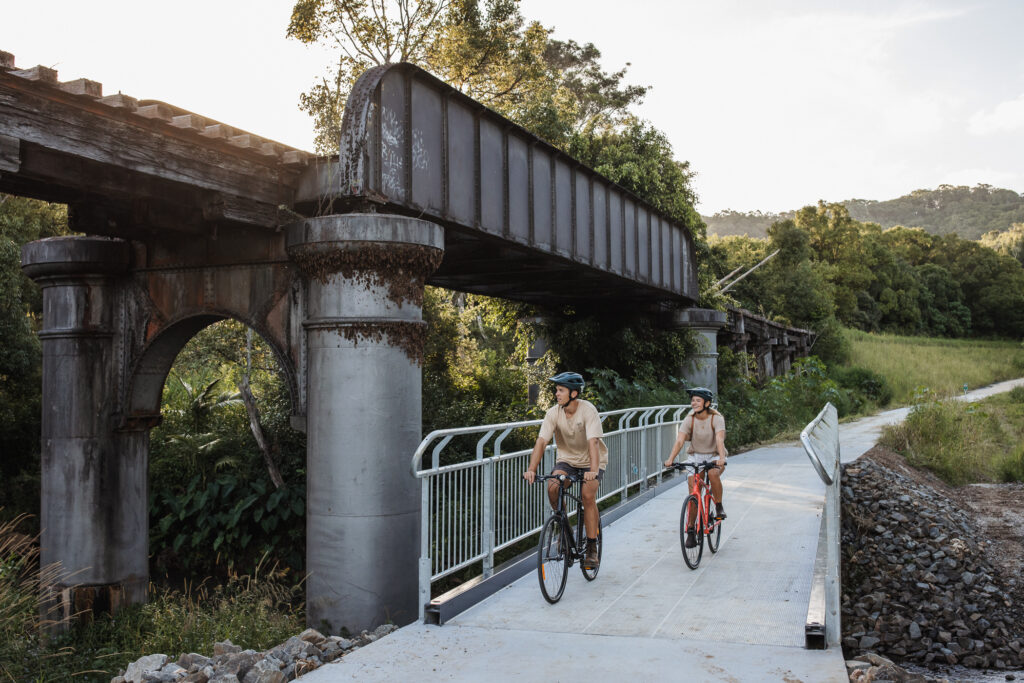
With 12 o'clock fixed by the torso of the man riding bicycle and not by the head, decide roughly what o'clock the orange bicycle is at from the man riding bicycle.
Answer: The orange bicycle is roughly at 6 o'clock from the man riding bicycle.

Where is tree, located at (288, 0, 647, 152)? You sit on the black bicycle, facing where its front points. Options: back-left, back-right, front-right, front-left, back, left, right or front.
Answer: back-right

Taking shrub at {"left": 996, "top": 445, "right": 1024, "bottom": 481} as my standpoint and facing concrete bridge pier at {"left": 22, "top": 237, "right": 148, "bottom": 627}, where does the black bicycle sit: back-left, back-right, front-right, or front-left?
front-left

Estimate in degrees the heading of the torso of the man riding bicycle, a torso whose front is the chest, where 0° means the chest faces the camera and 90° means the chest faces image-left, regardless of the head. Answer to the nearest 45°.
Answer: approximately 45°

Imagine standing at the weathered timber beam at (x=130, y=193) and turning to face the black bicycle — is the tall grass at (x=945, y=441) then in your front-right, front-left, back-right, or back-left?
front-left

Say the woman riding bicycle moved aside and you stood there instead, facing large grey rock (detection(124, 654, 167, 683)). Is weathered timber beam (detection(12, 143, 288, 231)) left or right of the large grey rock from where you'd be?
right

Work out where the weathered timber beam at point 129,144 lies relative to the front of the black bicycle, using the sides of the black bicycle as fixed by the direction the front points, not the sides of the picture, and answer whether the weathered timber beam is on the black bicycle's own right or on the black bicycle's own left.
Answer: on the black bicycle's own right

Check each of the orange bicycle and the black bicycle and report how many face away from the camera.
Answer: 0

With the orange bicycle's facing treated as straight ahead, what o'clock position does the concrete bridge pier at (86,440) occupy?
The concrete bridge pier is roughly at 2 o'clock from the orange bicycle.

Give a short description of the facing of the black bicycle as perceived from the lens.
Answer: facing the viewer and to the left of the viewer

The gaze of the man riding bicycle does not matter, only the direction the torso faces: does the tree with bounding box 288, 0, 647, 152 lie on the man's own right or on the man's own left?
on the man's own right

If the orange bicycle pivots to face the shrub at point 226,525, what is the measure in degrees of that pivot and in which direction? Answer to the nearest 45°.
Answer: approximately 90° to its right

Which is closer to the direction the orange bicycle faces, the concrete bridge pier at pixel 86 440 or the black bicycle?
the black bicycle

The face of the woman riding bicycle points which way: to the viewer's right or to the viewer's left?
to the viewer's left

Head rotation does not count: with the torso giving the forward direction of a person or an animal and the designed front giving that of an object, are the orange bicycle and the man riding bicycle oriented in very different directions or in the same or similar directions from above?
same or similar directions

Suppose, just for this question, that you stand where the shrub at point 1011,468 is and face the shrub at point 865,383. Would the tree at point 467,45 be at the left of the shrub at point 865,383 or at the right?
left

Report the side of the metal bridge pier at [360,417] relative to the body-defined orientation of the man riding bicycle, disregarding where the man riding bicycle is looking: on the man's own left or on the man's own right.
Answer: on the man's own right
